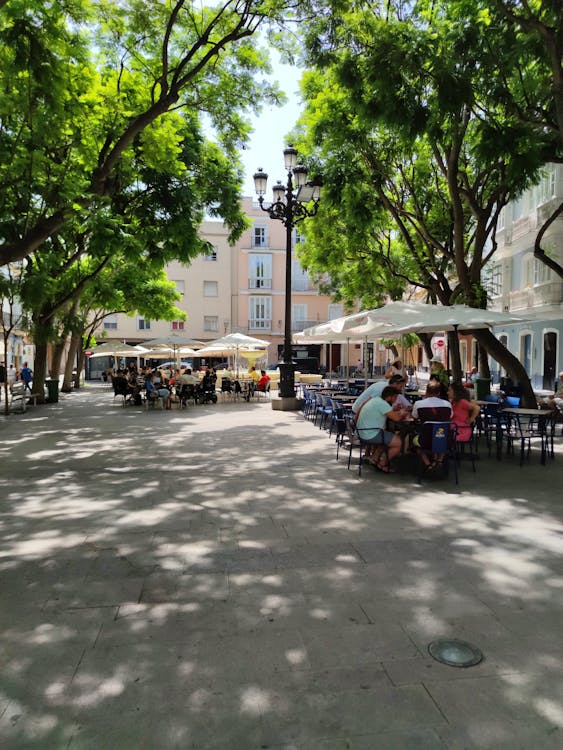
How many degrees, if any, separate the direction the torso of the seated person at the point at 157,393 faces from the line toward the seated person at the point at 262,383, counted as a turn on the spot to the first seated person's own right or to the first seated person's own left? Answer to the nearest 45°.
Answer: approximately 45° to the first seated person's own left

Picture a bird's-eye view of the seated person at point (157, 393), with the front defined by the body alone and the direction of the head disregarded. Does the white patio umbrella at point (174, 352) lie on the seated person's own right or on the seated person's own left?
on the seated person's own left

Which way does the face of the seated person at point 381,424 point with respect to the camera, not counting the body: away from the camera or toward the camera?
away from the camera

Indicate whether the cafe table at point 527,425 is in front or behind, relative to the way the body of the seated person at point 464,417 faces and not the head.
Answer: behind

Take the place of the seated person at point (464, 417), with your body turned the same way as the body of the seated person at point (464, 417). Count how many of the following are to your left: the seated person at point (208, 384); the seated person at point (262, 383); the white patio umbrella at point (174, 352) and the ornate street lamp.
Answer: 0

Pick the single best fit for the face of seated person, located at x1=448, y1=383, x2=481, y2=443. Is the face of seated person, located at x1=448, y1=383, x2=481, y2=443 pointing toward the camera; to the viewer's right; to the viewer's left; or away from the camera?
to the viewer's left

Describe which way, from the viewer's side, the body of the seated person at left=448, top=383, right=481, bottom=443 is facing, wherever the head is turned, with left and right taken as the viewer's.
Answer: facing to the left of the viewer

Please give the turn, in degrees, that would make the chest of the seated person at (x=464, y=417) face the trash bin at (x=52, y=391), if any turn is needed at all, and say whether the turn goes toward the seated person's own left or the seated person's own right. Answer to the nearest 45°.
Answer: approximately 45° to the seated person's own right
